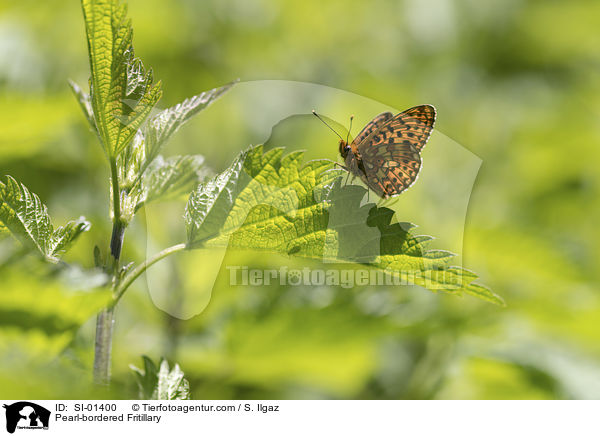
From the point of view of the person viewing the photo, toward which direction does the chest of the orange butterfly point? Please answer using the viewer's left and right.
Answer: facing to the left of the viewer
